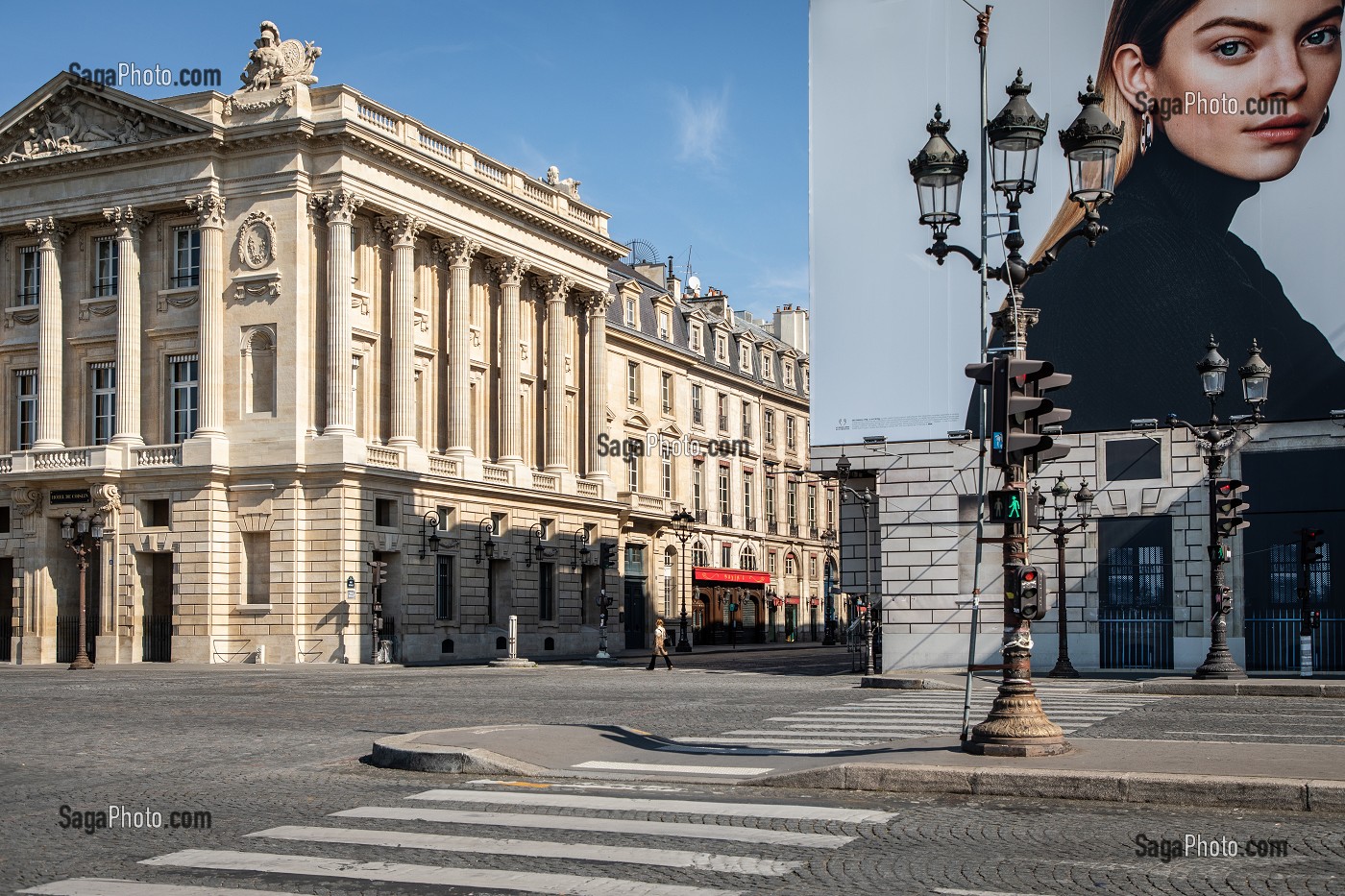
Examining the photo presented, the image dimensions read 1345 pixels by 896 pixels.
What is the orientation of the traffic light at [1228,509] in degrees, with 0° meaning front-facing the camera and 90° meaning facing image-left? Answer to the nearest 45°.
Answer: approximately 315°

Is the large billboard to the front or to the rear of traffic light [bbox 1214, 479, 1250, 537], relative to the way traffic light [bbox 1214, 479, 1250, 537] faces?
to the rear

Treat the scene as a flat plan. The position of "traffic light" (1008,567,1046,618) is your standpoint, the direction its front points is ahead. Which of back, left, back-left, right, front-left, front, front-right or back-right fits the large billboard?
back-left

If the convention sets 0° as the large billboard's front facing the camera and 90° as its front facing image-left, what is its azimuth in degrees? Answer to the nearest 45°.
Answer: approximately 0°

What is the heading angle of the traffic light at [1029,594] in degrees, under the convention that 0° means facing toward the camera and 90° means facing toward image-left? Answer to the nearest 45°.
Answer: approximately 315°

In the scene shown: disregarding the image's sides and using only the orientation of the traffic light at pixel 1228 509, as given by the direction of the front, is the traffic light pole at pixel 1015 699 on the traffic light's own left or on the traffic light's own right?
on the traffic light's own right

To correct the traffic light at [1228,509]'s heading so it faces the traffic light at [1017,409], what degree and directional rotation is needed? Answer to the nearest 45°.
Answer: approximately 45° to its right

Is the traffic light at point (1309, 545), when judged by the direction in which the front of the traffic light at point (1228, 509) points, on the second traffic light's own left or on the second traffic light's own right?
on the second traffic light's own left

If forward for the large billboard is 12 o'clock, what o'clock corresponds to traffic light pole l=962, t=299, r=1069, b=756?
The traffic light pole is roughly at 12 o'clock from the large billboard.
